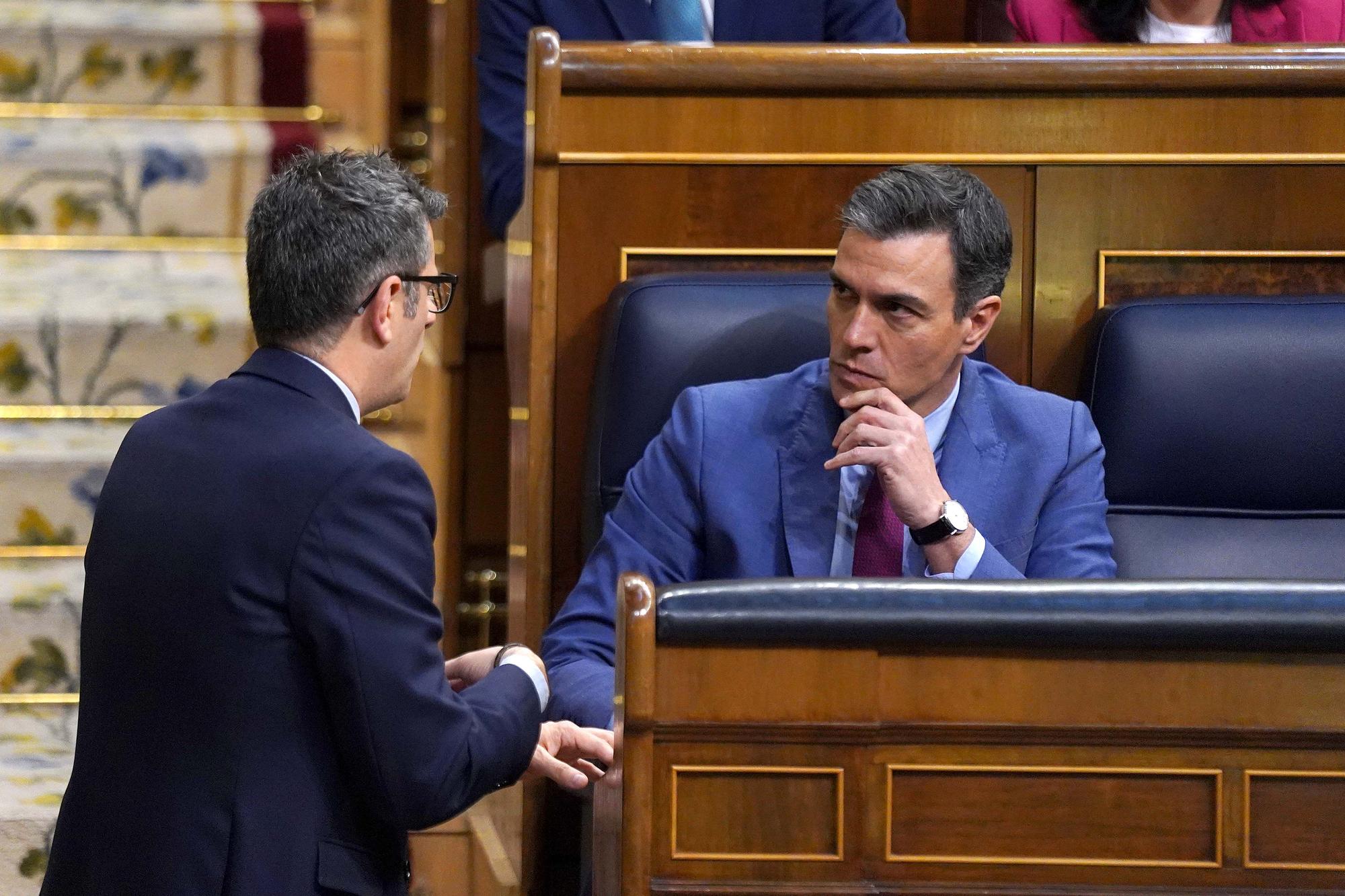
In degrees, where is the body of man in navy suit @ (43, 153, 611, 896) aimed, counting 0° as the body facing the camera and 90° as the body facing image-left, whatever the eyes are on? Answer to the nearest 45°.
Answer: approximately 225°

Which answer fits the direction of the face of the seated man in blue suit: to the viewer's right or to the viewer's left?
to the viewer's left
